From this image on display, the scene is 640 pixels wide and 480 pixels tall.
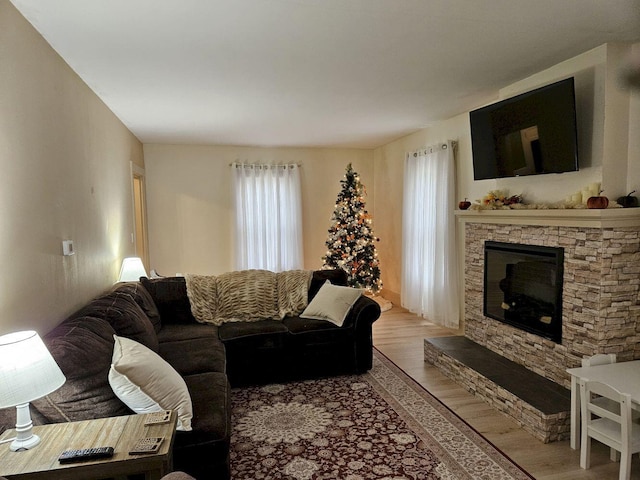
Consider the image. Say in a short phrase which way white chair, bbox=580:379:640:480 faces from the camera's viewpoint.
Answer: facing away from the viewer and to the right of the viewer

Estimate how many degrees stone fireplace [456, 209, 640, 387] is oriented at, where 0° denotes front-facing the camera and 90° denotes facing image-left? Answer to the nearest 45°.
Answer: approximately 45°

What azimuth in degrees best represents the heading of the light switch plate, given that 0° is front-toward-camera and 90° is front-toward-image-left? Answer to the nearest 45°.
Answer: approximately 315°

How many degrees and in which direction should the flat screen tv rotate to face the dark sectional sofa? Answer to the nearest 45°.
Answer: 0° — it already faces it

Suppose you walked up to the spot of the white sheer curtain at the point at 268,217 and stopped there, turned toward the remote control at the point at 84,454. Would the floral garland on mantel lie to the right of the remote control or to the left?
left

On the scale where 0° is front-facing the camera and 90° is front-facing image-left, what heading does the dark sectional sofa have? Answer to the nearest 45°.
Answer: approximately 315°

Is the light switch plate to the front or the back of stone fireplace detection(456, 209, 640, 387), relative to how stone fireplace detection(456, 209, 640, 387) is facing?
to the front

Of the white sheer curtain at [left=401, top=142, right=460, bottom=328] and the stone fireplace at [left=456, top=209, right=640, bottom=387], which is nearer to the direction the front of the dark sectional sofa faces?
the stone fireplace

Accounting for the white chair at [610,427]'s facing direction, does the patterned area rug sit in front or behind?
behind

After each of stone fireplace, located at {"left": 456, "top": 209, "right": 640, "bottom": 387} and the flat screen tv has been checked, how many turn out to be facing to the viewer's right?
0

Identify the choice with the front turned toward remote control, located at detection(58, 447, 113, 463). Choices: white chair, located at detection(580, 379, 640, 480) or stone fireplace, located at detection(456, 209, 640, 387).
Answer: the stone fireplace

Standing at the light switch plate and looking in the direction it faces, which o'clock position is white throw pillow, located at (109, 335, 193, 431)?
The white throw pillow is roughly at 1 o'clock from the light switch plate.
